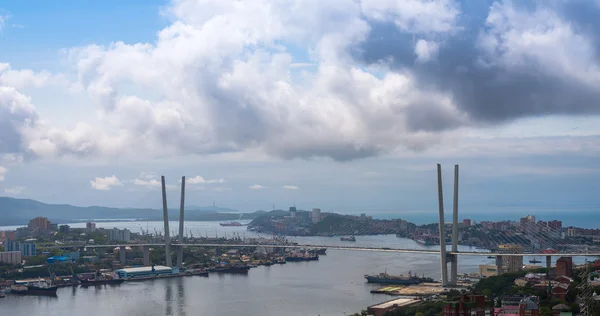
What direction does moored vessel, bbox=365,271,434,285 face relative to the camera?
to the viewer's left

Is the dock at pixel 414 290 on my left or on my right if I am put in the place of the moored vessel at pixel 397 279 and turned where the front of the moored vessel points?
on my left

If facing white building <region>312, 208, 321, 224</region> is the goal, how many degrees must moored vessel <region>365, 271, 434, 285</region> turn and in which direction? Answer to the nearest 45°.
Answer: approximately 90° to its right

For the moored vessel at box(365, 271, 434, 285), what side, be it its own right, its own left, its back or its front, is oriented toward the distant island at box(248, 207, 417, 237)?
right

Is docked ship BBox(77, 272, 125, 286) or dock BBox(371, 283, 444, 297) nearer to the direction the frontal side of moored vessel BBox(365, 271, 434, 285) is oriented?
the docked ship

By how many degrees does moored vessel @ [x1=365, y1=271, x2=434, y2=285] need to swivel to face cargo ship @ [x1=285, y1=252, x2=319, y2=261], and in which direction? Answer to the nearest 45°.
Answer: approximately 90° to its right

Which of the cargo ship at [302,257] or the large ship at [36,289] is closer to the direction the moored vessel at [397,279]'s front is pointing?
the large ship
